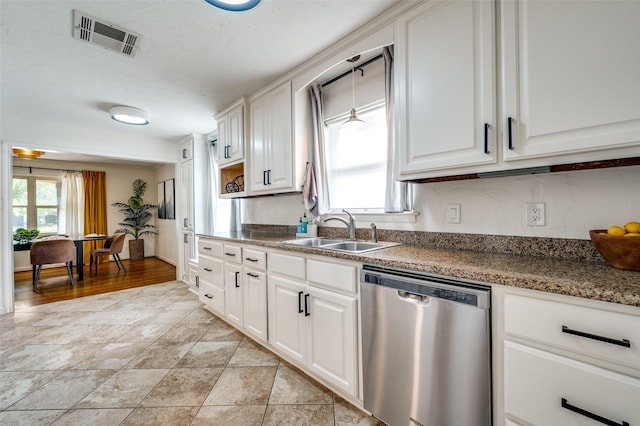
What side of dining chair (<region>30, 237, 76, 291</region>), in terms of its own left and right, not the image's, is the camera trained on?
back

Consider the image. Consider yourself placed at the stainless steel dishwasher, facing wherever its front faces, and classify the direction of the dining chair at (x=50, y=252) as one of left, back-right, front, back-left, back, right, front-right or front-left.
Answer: front-right

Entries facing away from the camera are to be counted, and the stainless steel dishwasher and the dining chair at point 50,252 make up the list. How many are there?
1

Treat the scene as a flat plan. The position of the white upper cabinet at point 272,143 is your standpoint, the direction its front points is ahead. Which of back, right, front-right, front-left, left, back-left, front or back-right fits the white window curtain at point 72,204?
right

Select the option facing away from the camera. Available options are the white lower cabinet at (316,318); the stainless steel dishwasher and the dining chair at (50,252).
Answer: the dining chair

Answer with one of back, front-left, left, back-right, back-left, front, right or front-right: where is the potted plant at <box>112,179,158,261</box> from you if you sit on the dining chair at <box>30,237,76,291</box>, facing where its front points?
front-right

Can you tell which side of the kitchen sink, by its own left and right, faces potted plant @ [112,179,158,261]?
right

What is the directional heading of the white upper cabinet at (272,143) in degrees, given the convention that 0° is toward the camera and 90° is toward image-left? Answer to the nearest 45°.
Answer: approximately 45°

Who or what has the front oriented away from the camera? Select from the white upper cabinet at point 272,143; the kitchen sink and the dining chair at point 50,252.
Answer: the dining chair

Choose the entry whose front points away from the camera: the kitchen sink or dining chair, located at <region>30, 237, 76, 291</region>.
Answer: the dining chair

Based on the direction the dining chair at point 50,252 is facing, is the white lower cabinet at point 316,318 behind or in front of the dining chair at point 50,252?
behind
